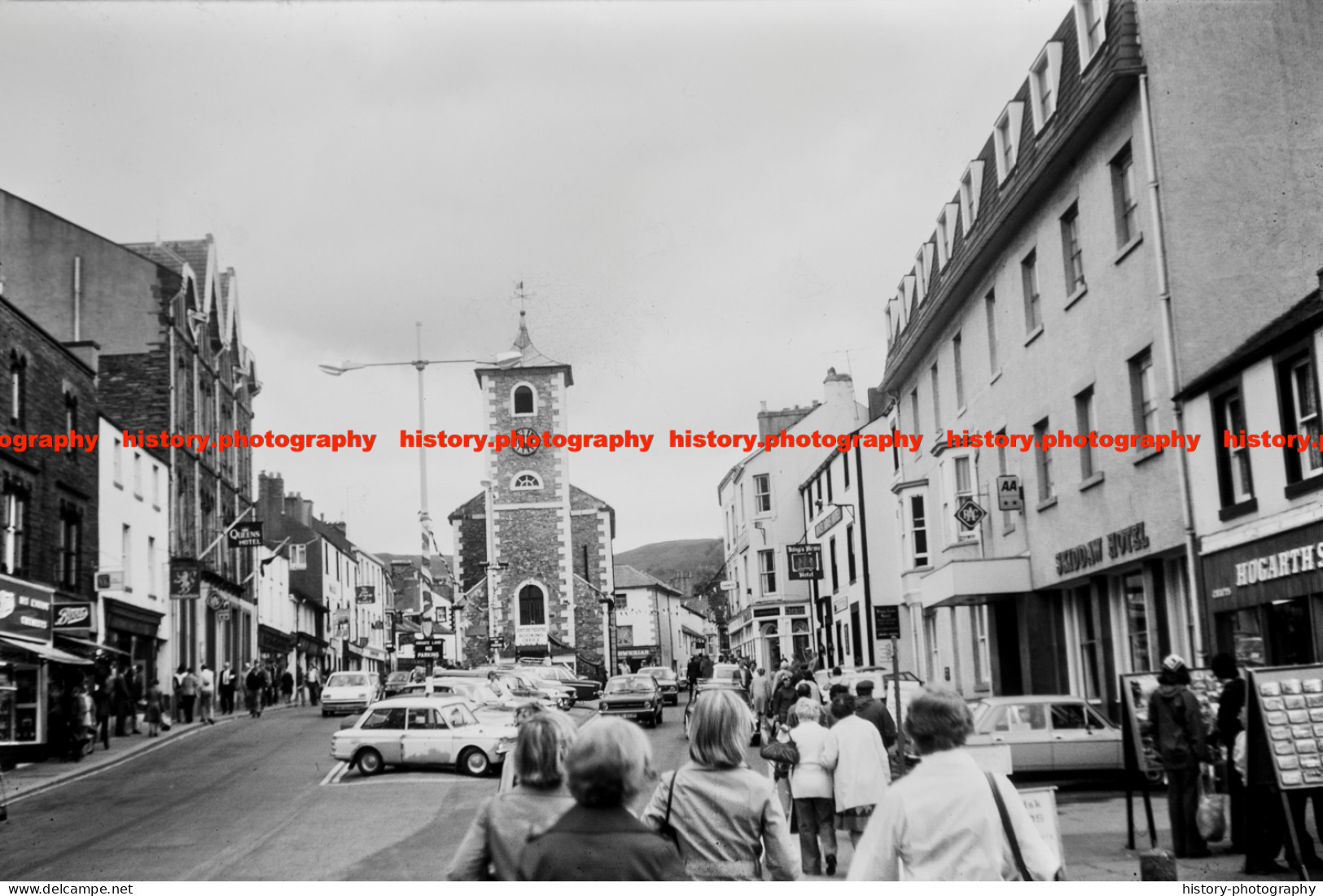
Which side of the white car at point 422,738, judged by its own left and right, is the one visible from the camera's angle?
right

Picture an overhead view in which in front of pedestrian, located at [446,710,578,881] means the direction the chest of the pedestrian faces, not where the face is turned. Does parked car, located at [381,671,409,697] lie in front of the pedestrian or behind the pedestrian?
in front

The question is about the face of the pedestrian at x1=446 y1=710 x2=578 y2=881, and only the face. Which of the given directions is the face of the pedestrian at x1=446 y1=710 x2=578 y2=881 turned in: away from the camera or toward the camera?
away from the camera

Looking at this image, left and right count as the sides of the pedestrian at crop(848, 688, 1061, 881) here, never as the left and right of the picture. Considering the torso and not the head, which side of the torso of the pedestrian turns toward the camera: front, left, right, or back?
back

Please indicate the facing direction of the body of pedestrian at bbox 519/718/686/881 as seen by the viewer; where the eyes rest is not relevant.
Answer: away from the camera

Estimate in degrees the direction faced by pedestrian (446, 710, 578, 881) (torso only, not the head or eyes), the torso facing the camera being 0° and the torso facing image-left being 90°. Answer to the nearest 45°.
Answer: approximately 180°

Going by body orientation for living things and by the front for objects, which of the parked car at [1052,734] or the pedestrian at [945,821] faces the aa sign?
the pedestrian

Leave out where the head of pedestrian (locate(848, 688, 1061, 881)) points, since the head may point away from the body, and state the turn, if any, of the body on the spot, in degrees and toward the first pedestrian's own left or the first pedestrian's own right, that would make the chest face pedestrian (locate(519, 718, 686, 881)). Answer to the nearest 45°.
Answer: approximately 135° to the first pedestrian's own left

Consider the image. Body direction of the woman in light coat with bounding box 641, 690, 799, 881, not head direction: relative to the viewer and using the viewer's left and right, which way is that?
facing away from the viewer

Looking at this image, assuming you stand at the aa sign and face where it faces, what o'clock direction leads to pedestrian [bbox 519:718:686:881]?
The pedestrian is roughly at 12 o'clock from the aa sign.

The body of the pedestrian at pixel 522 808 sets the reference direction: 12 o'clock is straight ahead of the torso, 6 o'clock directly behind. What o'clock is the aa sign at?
The aa sign is roughly at 1 o'clock from the pedestrian.

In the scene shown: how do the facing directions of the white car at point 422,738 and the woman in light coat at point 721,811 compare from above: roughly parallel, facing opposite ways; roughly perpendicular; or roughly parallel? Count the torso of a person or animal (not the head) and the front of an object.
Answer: roughly perpendicular

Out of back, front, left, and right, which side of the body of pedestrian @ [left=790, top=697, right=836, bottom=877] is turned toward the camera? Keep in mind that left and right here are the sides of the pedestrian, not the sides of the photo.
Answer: back

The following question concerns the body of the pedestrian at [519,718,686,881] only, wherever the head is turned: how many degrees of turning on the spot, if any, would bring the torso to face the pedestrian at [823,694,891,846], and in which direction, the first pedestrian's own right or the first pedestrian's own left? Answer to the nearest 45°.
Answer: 0° — they already face them

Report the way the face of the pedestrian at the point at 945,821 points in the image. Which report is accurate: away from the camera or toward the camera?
away from the camera

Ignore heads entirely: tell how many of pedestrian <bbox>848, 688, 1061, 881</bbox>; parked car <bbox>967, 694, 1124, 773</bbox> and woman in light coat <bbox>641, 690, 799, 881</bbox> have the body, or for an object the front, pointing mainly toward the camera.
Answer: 0

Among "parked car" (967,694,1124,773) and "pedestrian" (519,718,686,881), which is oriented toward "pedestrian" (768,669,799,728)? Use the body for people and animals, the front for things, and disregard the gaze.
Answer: "pedestrian" (519,718,686,881)

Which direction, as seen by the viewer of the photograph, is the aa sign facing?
facing the viewer

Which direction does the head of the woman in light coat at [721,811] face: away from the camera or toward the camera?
away from the camera
